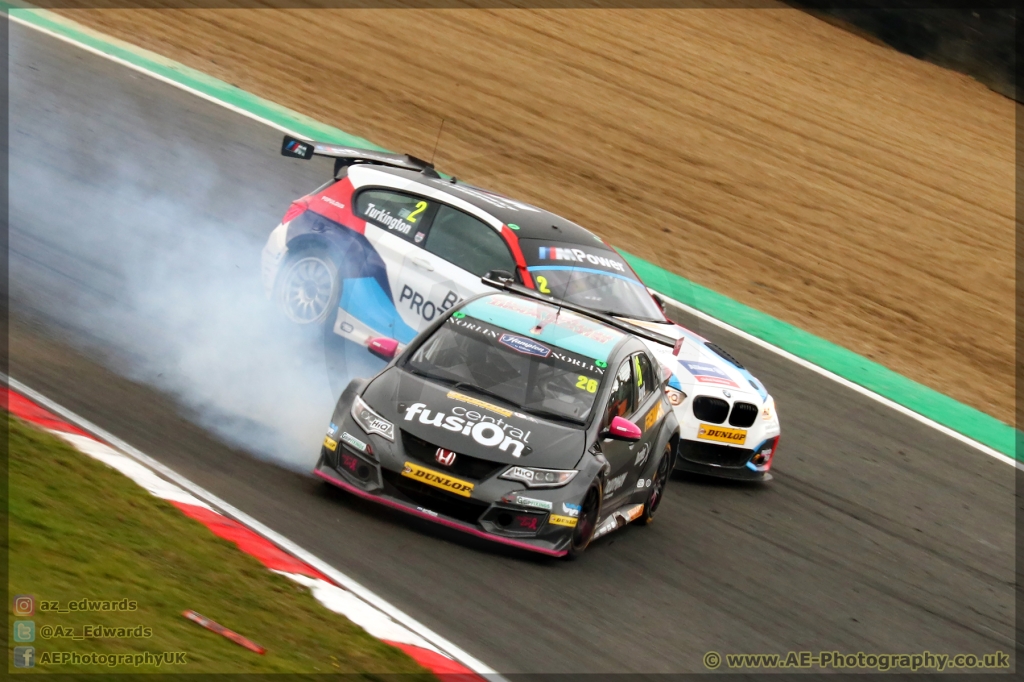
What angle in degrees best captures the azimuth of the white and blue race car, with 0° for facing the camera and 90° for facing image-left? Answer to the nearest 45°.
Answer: approximately 315°

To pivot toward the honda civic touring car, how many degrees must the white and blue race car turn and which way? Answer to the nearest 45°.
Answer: approximately 45° to its right
